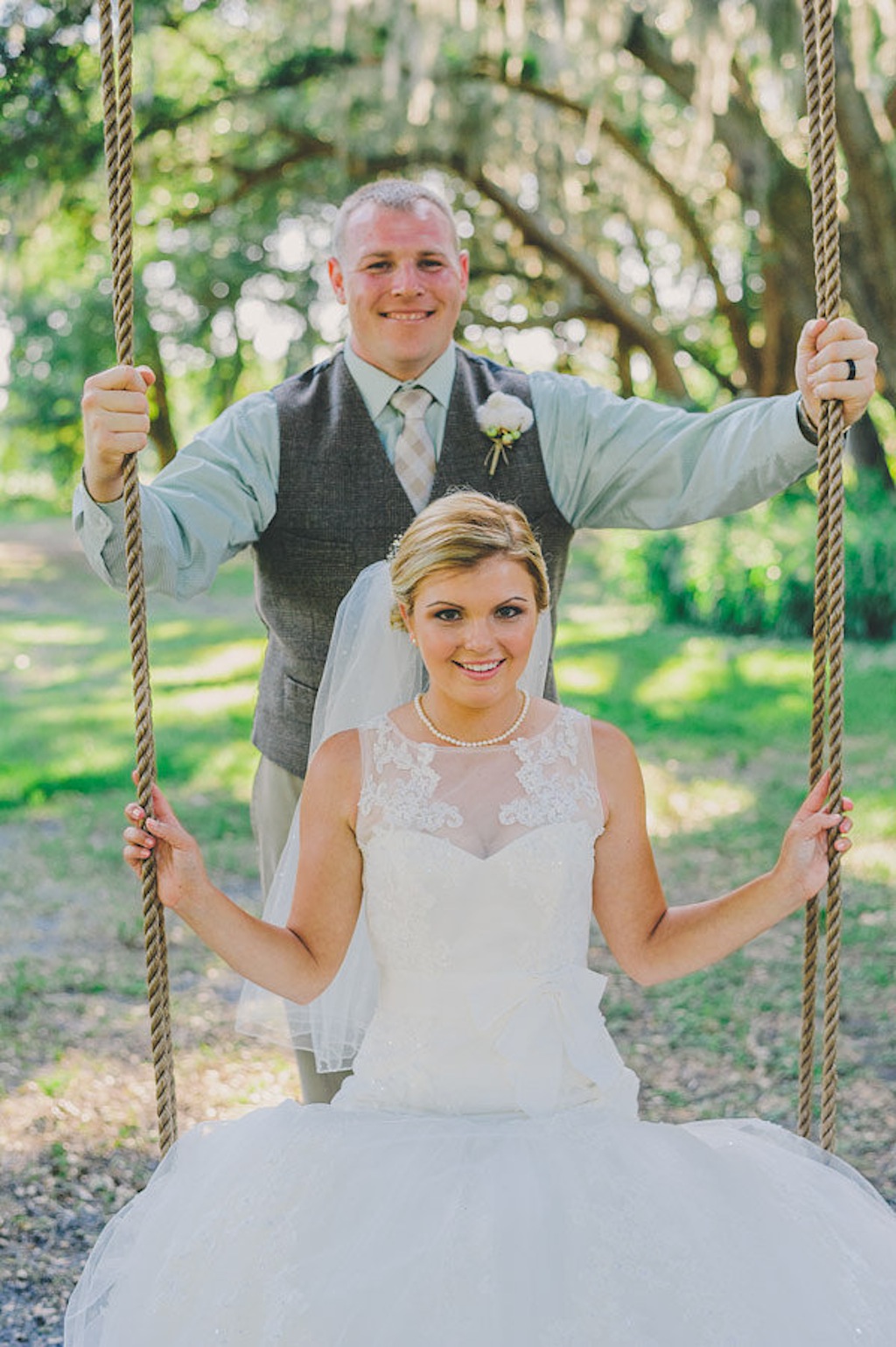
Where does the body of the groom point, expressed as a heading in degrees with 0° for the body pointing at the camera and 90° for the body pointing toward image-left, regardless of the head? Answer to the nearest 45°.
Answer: approximately 0°

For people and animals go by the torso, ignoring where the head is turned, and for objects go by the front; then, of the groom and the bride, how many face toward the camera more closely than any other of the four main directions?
2
